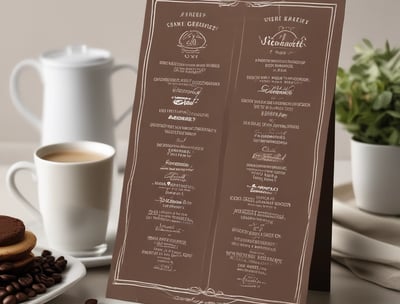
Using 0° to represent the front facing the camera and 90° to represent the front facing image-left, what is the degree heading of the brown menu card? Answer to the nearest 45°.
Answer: approximately 0°
